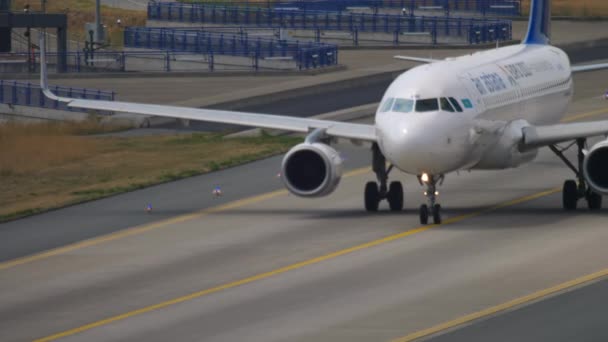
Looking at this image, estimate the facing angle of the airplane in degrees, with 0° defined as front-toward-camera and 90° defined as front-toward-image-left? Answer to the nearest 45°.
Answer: approximately 0°
